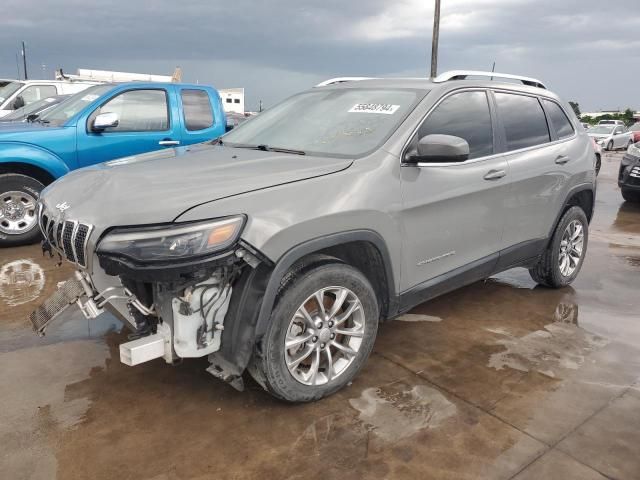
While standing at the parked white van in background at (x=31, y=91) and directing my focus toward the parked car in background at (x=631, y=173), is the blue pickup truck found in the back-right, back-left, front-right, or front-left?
front-right

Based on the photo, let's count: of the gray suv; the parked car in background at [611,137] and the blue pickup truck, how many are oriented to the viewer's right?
0

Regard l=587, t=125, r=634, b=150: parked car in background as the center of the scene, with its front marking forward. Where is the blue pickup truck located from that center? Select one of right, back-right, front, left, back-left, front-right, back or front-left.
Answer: front-left

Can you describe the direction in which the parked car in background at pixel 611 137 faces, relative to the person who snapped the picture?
facing the viewer and to the left of the viewer

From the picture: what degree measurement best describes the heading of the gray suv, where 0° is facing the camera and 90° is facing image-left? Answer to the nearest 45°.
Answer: approximately 45°

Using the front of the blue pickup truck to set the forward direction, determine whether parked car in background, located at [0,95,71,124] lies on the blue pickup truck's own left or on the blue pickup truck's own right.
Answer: on the blue pickup truck's own right

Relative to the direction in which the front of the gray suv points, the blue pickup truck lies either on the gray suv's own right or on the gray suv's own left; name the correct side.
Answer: on the gray suv's own right

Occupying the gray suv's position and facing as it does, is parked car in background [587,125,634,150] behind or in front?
behind

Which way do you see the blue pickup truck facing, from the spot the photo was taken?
facing to the left of the viewer

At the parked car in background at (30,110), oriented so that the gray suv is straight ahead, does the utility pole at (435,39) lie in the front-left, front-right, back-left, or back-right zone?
back-left

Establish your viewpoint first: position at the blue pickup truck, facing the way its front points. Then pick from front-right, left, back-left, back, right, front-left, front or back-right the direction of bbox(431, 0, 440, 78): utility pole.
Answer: back-right

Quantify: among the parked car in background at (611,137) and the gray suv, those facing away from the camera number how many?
0

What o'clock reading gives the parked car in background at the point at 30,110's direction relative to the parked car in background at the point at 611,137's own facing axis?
the parked car in background at the point at 30,110 is roughly at 11 o'clock from the parked car in background at the point at 611,137.

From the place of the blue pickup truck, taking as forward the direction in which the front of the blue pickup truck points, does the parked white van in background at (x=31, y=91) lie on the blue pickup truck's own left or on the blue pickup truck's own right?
on the blue pickup truck's own right
